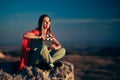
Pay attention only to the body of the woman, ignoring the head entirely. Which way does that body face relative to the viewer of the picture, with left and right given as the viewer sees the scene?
facing the viewer and to the right of the viewer
